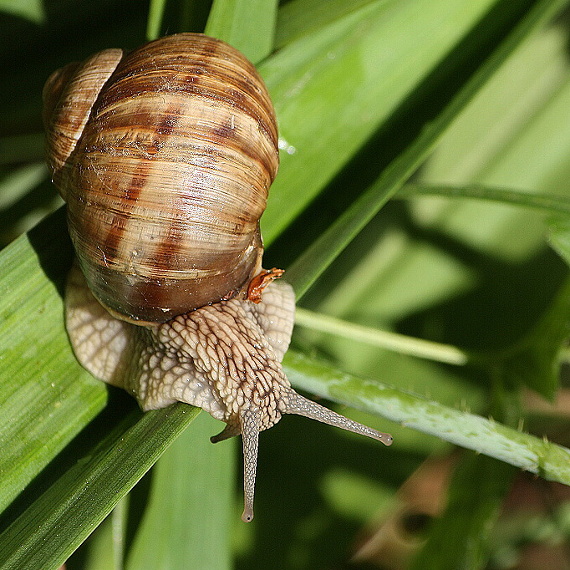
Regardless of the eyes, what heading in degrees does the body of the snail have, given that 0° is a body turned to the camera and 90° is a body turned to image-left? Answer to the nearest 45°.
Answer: approximately 315°
